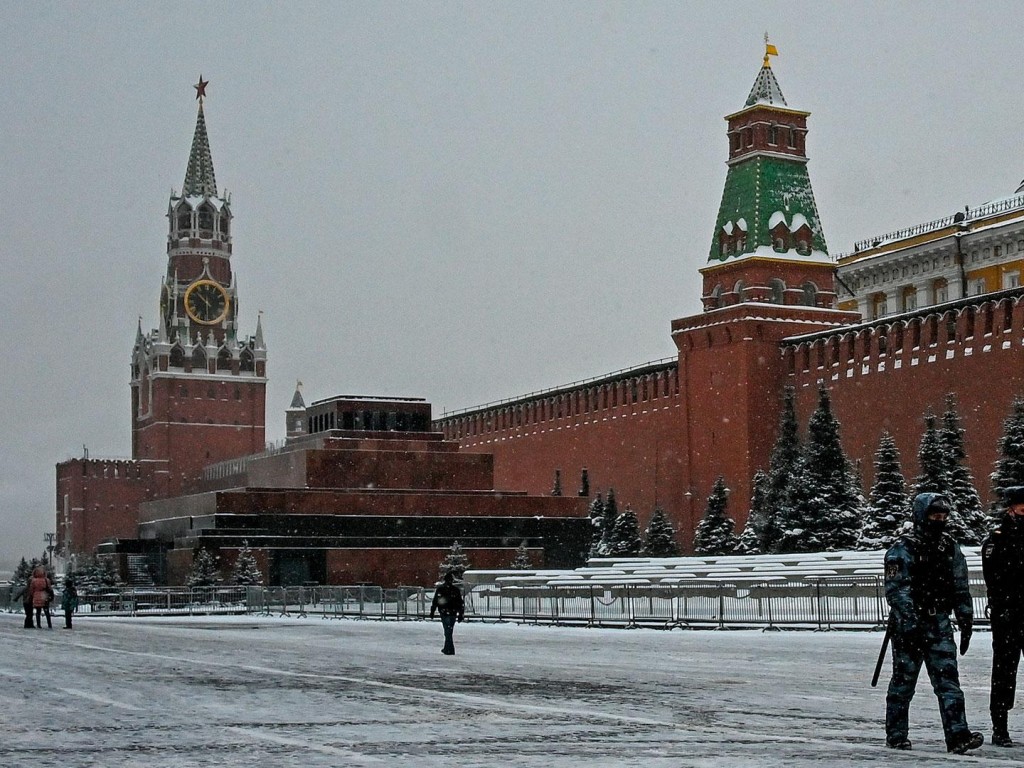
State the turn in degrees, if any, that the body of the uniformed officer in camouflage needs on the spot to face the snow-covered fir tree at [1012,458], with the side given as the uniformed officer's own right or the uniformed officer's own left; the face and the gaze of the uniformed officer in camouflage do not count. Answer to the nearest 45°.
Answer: approximately 135° to the uniformed officer's own left

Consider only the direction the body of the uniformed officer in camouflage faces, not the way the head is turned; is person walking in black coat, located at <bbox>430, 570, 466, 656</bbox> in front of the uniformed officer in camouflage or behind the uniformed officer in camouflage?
behind

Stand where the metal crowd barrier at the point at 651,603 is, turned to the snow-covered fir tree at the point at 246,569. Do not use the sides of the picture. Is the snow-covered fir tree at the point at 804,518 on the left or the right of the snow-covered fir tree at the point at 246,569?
right

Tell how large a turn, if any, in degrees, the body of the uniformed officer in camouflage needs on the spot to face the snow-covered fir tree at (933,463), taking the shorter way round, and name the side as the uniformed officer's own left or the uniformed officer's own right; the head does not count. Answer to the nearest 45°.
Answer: approximately 135° to the uniformed officer's own left

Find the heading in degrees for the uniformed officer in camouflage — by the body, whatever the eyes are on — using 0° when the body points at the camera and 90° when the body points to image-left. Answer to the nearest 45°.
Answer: approximately 315°

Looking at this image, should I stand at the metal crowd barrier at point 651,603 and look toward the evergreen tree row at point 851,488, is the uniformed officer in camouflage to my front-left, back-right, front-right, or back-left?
back-right

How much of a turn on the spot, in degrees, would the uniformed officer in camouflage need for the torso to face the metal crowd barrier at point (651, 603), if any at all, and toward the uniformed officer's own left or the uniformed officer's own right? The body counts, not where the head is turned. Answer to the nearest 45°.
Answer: approximately 135° to the uniformed officer's own left

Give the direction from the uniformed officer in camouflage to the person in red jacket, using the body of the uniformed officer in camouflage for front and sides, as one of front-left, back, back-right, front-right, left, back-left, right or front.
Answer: back

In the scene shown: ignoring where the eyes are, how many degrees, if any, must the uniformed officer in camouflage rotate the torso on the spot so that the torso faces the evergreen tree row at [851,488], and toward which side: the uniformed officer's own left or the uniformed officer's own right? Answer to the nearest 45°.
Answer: approximately 135° to the uniformed officer's own left

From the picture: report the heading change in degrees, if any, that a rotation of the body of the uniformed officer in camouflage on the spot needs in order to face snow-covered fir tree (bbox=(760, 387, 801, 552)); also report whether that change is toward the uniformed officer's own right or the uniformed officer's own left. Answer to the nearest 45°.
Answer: approximately 135° to the uniformed officer's own left

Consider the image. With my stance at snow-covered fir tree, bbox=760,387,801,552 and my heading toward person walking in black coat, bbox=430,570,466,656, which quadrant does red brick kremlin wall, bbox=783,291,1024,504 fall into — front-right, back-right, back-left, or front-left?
back-left

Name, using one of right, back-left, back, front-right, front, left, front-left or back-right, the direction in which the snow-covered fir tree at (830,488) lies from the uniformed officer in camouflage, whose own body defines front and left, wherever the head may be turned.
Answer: back-left
